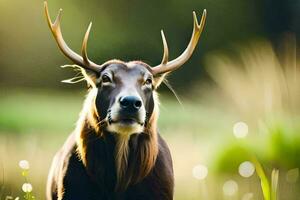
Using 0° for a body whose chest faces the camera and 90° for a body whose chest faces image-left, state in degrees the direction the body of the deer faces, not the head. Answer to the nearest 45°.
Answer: approximately 0°
